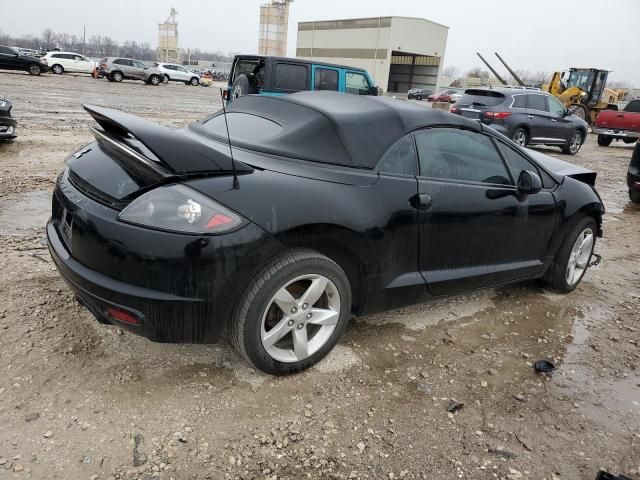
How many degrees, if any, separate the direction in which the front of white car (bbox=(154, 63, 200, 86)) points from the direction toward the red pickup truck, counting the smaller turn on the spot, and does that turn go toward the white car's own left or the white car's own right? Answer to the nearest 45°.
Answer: approximately 45° to the white car's own right

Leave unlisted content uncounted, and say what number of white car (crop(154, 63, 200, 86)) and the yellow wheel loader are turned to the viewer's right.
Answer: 1

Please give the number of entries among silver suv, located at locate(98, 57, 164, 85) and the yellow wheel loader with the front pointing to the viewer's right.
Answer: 1

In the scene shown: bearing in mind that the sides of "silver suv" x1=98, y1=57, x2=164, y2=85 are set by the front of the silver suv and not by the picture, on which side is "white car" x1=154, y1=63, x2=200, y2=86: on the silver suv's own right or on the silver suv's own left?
on the silver suv's own left

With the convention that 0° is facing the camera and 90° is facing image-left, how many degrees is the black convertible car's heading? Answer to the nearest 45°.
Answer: approximately 225°

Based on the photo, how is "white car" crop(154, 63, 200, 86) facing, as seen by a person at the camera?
facing to the right of the viewer

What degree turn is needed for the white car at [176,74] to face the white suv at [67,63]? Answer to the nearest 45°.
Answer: approximately 180°

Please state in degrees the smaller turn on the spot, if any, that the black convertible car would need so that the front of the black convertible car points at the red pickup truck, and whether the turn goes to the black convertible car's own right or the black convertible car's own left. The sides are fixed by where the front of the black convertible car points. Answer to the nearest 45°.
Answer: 0° — it already faces it

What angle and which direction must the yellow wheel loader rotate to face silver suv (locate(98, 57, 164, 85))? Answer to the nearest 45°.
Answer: approximately 45° to its right
